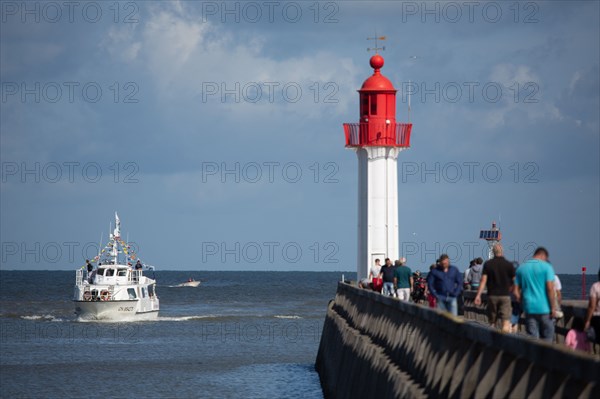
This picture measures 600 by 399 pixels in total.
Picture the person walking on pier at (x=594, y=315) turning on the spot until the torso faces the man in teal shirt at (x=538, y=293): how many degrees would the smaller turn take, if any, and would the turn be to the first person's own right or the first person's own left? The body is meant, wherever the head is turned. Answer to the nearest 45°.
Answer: approximately 45° to the first person's own left

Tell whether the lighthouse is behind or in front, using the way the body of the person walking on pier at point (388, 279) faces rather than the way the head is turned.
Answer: behind

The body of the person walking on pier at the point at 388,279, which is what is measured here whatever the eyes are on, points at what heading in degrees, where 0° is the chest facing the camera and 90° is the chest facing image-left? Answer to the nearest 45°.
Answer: approximately 0°

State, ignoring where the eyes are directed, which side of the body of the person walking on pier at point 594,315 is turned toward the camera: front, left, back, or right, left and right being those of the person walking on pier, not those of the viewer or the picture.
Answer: back

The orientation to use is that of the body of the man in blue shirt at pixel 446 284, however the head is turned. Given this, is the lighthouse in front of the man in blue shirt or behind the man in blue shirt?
behind

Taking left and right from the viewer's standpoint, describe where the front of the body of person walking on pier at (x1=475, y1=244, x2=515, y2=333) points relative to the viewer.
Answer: facing away from the viewer

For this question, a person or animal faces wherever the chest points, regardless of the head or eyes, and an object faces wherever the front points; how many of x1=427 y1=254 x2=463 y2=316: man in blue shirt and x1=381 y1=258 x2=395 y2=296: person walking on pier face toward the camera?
2

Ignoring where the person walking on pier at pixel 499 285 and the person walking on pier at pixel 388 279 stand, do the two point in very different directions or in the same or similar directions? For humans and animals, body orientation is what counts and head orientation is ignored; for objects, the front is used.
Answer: very different directions
